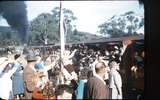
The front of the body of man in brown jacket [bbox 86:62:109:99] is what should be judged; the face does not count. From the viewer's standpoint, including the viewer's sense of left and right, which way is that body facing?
facing away from the viewer and to the right of the viewer

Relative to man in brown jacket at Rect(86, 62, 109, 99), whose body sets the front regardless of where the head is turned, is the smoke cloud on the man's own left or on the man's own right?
on the man's own left

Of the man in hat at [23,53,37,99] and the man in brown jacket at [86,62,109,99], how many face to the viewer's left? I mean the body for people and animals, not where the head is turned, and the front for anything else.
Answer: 0
